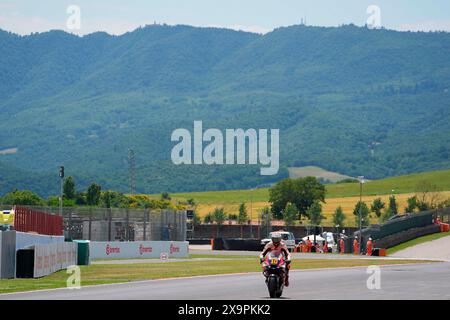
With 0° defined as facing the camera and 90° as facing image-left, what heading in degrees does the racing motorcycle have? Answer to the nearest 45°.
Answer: approximately 0°

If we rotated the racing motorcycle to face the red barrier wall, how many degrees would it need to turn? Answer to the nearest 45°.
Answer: approximately 135° to its right

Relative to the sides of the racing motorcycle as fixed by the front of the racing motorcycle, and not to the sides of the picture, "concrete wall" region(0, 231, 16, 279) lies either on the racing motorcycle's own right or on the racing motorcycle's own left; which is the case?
on the racing motorcycle's own right

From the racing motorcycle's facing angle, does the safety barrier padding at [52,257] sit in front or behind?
behind

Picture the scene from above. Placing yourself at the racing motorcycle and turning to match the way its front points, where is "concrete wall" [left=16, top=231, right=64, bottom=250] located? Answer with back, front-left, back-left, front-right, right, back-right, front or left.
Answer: back-right
